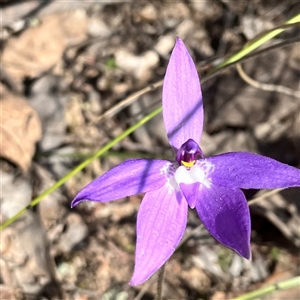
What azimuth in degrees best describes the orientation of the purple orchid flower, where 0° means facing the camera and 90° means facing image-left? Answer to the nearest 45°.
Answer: approximately 0°

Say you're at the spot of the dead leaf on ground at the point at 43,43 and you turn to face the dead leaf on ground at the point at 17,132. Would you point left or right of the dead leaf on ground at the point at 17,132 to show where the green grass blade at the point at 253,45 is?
left

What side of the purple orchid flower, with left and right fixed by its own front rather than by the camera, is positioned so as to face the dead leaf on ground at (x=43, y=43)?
back

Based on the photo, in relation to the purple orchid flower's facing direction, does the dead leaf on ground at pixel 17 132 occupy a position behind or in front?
behind

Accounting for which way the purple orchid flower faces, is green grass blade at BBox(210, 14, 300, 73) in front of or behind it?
behind
